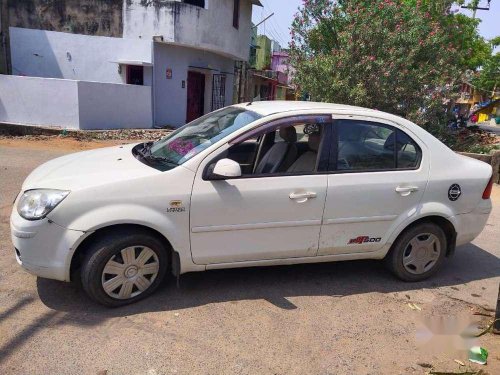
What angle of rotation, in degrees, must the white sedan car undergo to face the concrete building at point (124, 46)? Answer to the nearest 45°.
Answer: approximately 90° to its right

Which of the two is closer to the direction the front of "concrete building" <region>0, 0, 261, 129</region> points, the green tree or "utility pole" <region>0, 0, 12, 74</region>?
the green tree

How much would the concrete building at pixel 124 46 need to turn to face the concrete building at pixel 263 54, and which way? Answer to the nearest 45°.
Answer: approximately 90° to its left

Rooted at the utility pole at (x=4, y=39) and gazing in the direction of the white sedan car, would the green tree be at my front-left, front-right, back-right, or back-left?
front-left

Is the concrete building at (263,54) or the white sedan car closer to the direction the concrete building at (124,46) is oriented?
the white sedan car

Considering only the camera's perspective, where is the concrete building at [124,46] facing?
facing the viewer and to the right of the viewer

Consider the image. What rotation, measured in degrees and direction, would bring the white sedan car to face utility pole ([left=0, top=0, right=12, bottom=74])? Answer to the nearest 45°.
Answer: approximately 45° to its right

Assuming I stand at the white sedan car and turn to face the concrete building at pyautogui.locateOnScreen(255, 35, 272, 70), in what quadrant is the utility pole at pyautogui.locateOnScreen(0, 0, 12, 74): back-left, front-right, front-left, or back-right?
front-left

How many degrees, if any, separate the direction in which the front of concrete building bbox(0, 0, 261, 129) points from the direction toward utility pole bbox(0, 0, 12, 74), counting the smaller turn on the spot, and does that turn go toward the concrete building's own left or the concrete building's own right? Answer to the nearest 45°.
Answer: approximately 135° to the concrete building's own right

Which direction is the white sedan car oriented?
to the viewer's left

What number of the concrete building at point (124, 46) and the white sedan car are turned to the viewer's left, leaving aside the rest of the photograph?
1

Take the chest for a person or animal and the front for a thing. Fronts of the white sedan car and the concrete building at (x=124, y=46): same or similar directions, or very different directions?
very different directions
